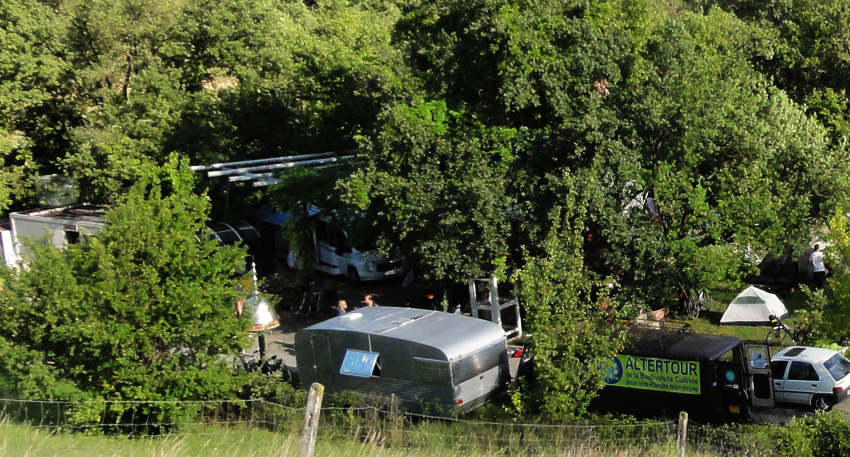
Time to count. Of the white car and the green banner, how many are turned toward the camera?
1

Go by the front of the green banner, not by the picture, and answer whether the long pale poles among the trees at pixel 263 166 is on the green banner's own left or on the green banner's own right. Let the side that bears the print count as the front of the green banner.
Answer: on the green banner's own right

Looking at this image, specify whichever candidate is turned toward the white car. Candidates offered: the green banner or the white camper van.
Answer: the white camper van

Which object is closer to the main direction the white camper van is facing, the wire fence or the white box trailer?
the wire fence

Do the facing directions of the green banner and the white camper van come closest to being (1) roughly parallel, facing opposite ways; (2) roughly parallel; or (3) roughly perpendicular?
roughly perpendicular

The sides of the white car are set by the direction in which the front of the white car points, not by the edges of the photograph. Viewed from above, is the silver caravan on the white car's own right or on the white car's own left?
on the white car's own left

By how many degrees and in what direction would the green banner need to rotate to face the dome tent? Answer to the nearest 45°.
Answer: approximately 180°

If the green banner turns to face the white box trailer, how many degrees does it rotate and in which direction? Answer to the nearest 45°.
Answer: approximately 135° to its right

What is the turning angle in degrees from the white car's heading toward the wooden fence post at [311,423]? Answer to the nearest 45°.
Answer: approximately 135° to its left

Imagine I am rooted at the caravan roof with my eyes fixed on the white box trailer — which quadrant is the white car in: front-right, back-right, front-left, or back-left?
back-right

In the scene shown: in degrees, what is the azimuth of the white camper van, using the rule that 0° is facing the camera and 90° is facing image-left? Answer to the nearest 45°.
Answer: approximately 315°
